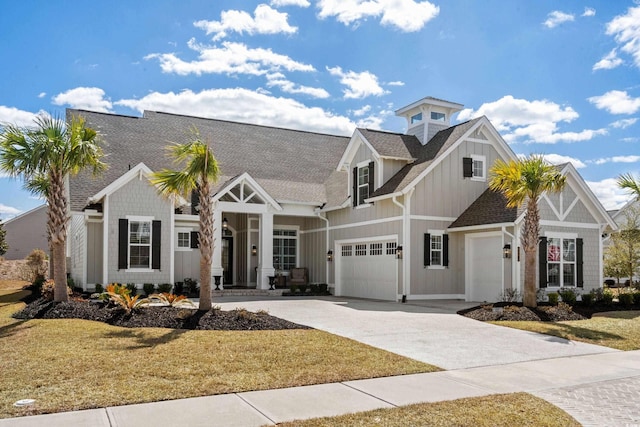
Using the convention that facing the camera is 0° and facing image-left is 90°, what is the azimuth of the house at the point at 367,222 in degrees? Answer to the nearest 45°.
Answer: approximately 315°

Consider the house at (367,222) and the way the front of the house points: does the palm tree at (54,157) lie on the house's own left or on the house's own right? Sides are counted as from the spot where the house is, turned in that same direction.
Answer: on the house's own right

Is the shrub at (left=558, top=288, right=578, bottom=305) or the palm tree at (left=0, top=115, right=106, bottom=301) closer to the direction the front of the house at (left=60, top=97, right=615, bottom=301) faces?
the shrub

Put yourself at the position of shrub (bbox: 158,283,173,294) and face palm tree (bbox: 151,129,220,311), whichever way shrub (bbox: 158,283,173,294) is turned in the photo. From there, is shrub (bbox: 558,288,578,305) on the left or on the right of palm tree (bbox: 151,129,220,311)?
left
